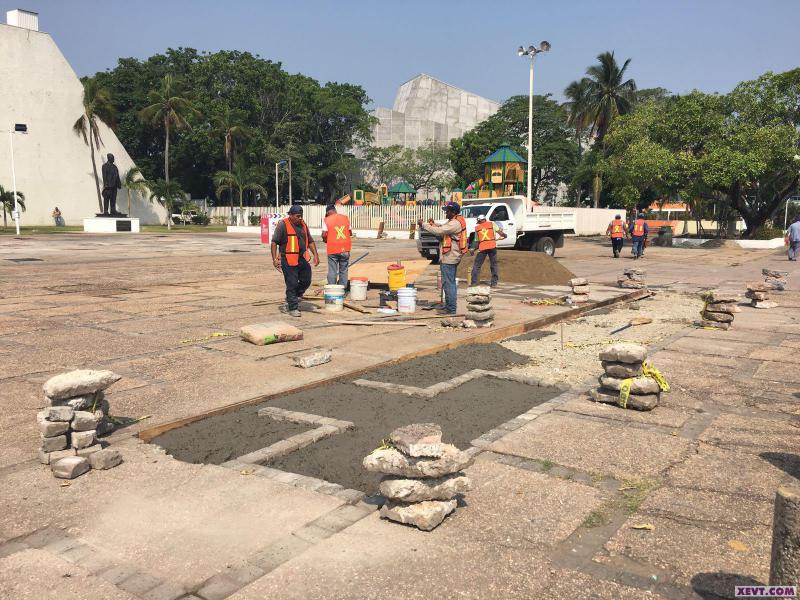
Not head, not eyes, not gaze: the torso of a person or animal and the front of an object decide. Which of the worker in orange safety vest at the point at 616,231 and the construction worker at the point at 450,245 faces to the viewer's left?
the construction worker

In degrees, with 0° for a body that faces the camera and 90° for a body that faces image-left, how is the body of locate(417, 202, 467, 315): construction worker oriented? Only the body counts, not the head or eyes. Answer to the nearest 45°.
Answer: approximately 90°

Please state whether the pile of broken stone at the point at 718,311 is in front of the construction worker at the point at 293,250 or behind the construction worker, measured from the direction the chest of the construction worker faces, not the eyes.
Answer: in front

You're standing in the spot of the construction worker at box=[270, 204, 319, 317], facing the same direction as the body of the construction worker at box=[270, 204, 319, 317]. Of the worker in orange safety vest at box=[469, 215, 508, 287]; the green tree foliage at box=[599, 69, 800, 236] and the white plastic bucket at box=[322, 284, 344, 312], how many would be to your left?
3

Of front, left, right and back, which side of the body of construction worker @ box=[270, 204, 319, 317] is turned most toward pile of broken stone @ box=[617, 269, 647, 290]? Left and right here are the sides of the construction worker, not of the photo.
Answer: left

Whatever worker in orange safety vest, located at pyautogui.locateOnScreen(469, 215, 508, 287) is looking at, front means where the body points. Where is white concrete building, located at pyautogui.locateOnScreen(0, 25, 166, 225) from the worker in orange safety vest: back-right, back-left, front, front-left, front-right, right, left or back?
front-left

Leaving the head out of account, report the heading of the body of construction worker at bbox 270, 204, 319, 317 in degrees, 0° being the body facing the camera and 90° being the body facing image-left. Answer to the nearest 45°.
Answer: approximately 315°

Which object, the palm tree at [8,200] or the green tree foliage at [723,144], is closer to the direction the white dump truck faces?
the palm tree
